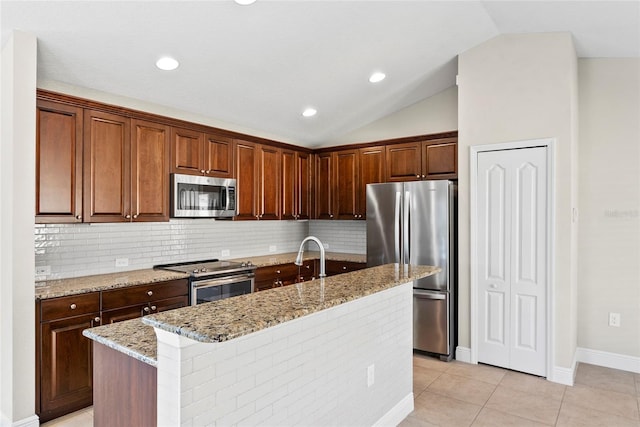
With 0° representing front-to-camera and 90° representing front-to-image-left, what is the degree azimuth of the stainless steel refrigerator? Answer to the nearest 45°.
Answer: approximately 45°

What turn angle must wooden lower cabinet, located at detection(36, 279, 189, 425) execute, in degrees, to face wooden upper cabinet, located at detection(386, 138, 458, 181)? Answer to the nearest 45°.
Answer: approximately 45° to its left

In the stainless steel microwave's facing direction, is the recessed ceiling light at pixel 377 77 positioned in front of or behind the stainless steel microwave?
in front

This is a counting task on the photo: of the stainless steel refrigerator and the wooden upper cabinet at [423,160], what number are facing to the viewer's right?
0

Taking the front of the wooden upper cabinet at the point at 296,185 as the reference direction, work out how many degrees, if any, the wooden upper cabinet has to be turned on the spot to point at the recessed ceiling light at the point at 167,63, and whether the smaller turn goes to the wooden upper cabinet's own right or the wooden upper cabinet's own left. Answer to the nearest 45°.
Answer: approximately 90° to the wooden upper cabinet's own right

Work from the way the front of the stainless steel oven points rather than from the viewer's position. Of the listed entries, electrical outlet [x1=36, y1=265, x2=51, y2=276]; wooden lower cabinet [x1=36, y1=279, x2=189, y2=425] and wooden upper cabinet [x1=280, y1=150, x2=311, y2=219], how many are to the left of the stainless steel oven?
1

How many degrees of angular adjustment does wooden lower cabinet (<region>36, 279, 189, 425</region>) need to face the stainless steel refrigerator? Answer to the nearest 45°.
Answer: approximately 45° to its left

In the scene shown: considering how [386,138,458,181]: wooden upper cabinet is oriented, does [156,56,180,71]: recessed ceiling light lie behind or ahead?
ahead

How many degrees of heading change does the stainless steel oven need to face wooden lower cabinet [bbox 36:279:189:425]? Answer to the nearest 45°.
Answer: approximately 90° to its right

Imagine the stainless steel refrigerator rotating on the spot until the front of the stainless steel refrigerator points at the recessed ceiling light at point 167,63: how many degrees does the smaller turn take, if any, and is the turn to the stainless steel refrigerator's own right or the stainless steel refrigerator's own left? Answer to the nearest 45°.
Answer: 0° — it already faces it
